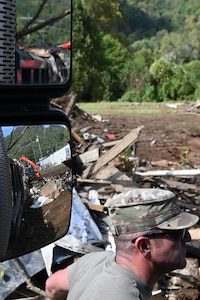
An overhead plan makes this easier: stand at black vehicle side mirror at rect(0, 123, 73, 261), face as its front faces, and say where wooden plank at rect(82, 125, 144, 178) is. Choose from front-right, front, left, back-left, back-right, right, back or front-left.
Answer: back

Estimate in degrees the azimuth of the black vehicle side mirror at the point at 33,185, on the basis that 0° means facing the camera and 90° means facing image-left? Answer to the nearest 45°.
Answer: approximately 0°
